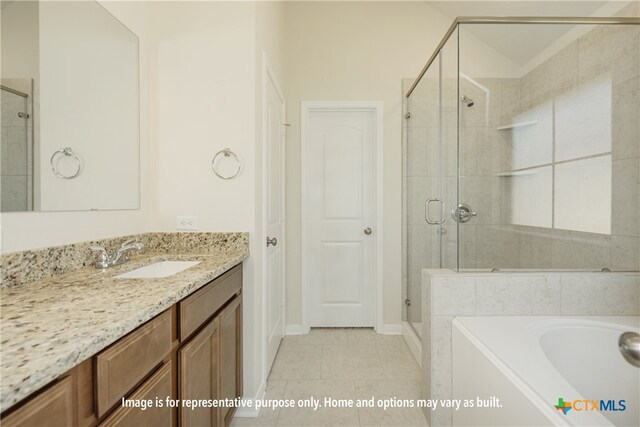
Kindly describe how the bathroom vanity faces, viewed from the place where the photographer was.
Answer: facing the viewer and to the right of the viewer

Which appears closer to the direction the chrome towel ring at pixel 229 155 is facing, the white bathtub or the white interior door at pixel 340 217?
the white bathtub

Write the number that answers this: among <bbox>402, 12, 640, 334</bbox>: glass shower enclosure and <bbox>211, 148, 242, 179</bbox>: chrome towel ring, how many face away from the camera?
0

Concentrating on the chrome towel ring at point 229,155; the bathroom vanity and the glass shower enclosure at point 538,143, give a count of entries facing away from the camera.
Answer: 0

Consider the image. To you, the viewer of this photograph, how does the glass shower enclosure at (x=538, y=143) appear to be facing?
facing the viewer and to the left of the viewer

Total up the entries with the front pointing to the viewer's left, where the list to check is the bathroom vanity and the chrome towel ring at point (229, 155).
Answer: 0

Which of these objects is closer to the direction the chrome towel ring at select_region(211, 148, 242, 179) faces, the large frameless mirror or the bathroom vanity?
the bathroom vanity

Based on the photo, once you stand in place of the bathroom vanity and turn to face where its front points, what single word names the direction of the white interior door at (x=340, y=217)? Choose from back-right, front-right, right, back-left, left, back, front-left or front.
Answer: left

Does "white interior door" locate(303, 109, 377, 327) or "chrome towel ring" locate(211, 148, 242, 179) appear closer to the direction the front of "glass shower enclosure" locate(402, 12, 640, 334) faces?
the chrome towel ring
